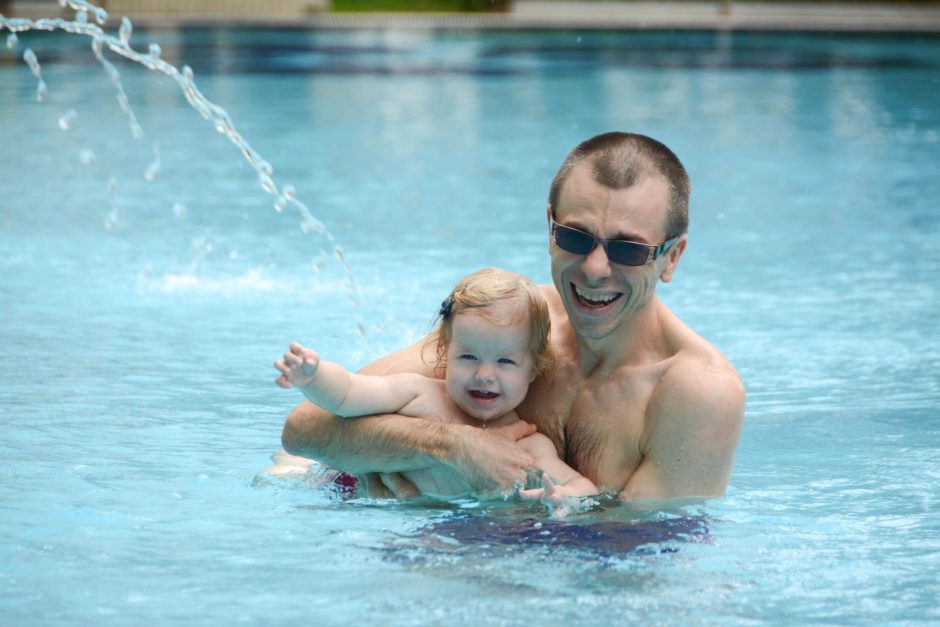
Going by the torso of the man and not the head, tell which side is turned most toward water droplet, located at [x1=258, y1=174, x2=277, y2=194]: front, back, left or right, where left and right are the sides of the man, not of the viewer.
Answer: right

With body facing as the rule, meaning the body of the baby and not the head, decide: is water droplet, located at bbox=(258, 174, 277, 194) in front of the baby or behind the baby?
behind

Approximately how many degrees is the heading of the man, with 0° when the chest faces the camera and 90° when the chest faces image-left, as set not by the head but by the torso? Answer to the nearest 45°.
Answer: approximately 45°

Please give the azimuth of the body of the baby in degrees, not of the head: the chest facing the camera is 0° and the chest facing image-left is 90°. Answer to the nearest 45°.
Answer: approximately 0°

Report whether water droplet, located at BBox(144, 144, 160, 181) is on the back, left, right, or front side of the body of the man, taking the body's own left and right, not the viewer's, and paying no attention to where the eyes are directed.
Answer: right
